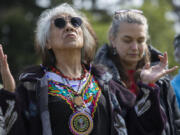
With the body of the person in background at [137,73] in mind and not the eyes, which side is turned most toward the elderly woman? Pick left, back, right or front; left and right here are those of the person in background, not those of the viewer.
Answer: right
